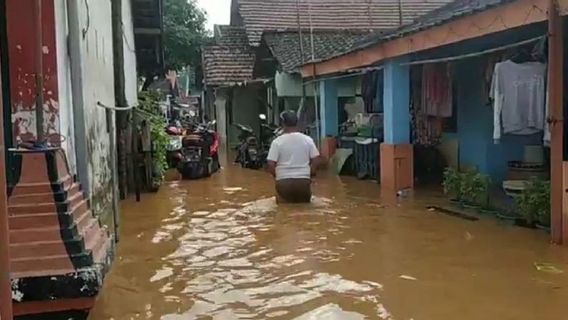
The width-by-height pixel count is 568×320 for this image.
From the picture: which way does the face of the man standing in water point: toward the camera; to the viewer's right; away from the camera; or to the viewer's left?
away from the camera

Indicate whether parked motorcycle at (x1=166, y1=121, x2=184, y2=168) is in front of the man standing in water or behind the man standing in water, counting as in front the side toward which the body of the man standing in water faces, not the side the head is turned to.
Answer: in front

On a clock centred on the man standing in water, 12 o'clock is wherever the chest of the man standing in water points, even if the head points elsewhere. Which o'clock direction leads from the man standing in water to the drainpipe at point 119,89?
The drainpipe is roughly at 10 o'clock from the man standing in water.

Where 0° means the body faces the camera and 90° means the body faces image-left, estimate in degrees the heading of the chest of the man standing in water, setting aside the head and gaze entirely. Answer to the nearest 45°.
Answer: approximately 180°

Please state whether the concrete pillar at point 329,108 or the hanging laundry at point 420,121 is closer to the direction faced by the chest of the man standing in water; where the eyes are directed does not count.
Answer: the concrete pillar

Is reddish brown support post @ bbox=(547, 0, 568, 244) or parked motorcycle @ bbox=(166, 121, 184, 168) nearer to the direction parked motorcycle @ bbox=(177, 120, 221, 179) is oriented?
the parked motorcycle

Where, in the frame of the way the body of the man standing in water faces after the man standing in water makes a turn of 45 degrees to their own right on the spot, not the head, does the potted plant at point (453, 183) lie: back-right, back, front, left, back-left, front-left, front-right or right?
front-right

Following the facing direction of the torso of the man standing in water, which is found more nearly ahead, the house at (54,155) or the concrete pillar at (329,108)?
the concrete pillar
